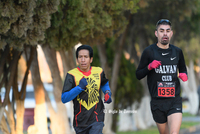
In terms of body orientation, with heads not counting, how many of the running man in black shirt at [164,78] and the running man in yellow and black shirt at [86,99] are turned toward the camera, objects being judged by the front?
2

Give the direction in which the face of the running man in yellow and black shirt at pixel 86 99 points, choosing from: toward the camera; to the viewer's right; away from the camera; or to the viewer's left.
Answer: toward the camera

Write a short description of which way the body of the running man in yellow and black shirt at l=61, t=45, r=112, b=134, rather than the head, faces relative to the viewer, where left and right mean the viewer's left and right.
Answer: facing the viewer

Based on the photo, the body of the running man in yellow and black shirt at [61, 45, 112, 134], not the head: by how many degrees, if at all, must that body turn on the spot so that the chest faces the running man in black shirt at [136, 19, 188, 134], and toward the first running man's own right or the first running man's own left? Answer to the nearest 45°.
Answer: approximately 90° to the first running man's own left

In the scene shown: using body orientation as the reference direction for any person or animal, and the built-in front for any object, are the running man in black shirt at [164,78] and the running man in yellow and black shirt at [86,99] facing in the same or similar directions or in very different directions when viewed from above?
same or similar directions

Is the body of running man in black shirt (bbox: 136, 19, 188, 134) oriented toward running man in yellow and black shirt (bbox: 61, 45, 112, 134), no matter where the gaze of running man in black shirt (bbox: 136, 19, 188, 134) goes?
no

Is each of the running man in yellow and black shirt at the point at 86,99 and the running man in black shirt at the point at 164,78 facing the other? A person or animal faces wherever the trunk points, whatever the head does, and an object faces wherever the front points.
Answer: no

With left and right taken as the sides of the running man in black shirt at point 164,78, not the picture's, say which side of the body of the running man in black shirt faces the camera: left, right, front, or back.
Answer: front

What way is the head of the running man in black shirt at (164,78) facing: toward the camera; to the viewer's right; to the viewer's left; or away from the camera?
toward the camera
